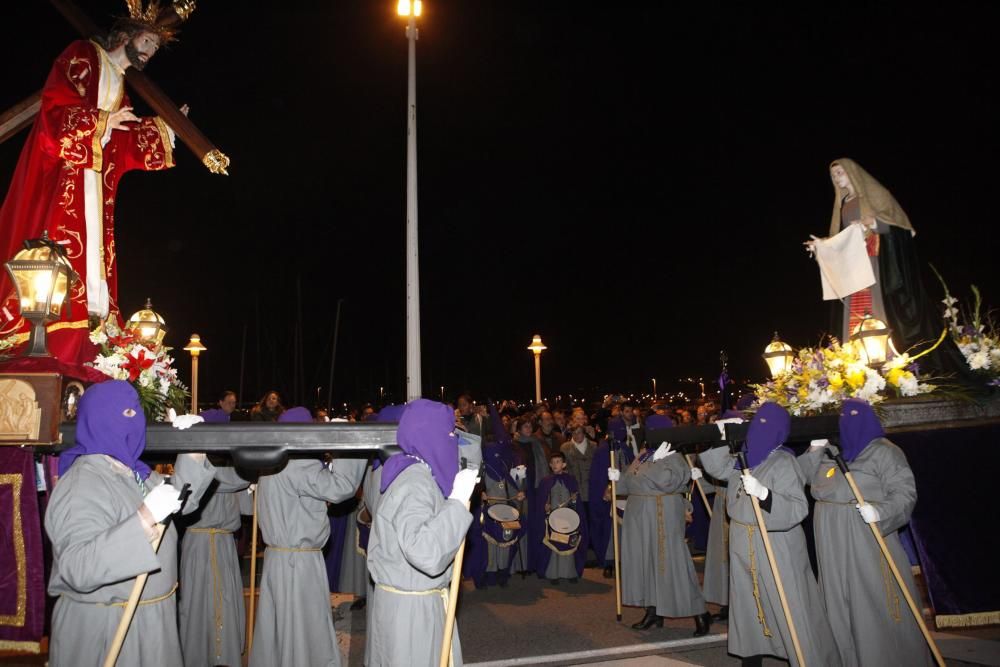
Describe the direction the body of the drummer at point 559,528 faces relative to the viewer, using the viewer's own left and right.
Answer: facing the viewer

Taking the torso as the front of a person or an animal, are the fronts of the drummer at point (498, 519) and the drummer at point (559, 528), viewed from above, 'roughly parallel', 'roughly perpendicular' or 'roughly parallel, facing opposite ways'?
roughly parallel

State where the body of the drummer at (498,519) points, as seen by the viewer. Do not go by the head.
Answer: toward the camera

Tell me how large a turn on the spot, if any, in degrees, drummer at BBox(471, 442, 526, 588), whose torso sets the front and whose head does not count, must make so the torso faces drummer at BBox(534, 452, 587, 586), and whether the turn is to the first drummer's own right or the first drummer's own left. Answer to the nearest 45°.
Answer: approximately 90° to the first drummer's own left

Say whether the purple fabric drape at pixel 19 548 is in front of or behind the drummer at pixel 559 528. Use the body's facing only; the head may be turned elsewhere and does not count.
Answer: in front

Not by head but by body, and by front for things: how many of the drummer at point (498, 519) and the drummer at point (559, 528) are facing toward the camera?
2

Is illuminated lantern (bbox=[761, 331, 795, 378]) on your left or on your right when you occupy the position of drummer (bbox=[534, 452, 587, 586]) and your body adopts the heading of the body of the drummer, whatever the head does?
on your left

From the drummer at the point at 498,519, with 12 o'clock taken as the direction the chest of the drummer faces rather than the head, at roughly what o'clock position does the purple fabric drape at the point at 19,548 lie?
The purple fabric drape is roughly at 1 o'clock from the drummer.

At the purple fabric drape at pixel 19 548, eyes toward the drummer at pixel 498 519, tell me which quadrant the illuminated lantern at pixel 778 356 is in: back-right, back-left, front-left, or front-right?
front-right
